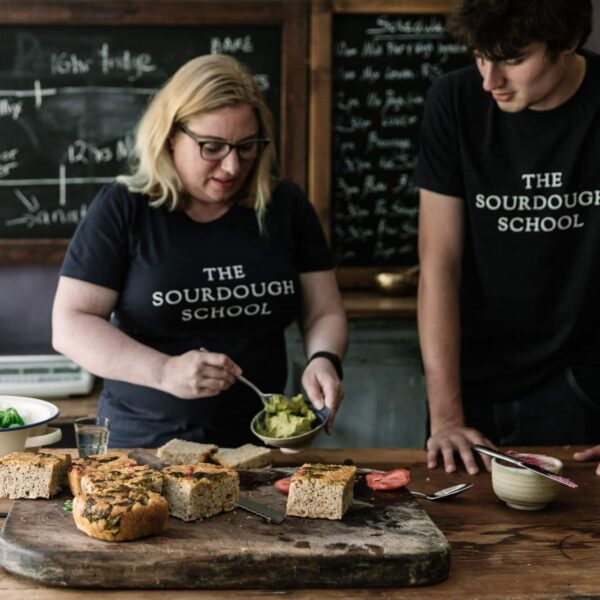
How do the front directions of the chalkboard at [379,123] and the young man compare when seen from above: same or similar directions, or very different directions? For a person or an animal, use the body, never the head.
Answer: same or similar directions

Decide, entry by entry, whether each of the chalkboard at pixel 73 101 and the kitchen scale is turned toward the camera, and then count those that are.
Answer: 2

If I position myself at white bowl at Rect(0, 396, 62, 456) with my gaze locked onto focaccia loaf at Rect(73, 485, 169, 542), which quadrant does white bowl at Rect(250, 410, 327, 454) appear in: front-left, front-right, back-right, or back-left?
front-left

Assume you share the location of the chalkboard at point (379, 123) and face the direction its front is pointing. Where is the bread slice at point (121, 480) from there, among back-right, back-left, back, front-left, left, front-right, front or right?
front

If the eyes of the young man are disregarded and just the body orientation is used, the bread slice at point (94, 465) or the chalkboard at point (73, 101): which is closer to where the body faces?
the bread slice

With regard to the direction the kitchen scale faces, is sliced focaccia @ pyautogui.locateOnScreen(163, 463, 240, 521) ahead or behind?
ahead

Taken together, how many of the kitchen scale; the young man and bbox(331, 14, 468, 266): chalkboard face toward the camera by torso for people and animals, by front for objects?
3

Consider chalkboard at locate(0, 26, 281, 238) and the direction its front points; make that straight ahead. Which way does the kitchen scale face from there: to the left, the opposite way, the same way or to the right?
the same way

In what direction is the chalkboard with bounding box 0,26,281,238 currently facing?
toward the camera

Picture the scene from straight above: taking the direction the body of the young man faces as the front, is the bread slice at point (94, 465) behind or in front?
in front

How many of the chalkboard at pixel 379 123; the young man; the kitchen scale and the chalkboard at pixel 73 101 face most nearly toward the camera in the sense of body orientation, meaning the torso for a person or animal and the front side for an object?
4

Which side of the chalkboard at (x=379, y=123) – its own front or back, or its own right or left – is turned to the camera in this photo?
front

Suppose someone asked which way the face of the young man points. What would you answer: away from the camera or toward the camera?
toward the camera

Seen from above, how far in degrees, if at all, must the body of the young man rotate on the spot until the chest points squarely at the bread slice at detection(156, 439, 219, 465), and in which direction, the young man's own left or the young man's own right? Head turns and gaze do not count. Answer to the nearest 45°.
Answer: approximately 45° to the young man's own right

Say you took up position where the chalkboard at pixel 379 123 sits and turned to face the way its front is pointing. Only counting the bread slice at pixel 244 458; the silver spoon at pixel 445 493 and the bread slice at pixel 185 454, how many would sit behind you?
0

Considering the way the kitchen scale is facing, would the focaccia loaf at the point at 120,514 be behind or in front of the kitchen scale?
in front

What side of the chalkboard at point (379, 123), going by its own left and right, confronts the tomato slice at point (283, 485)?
front

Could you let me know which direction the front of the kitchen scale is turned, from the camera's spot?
facing the viewer

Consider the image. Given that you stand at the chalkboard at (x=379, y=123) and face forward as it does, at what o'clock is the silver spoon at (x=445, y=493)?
The silver spoon is roughly at 12 o'clock from the chalkboard.

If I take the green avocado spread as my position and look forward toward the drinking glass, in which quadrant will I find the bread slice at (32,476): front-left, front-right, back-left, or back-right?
front-left
